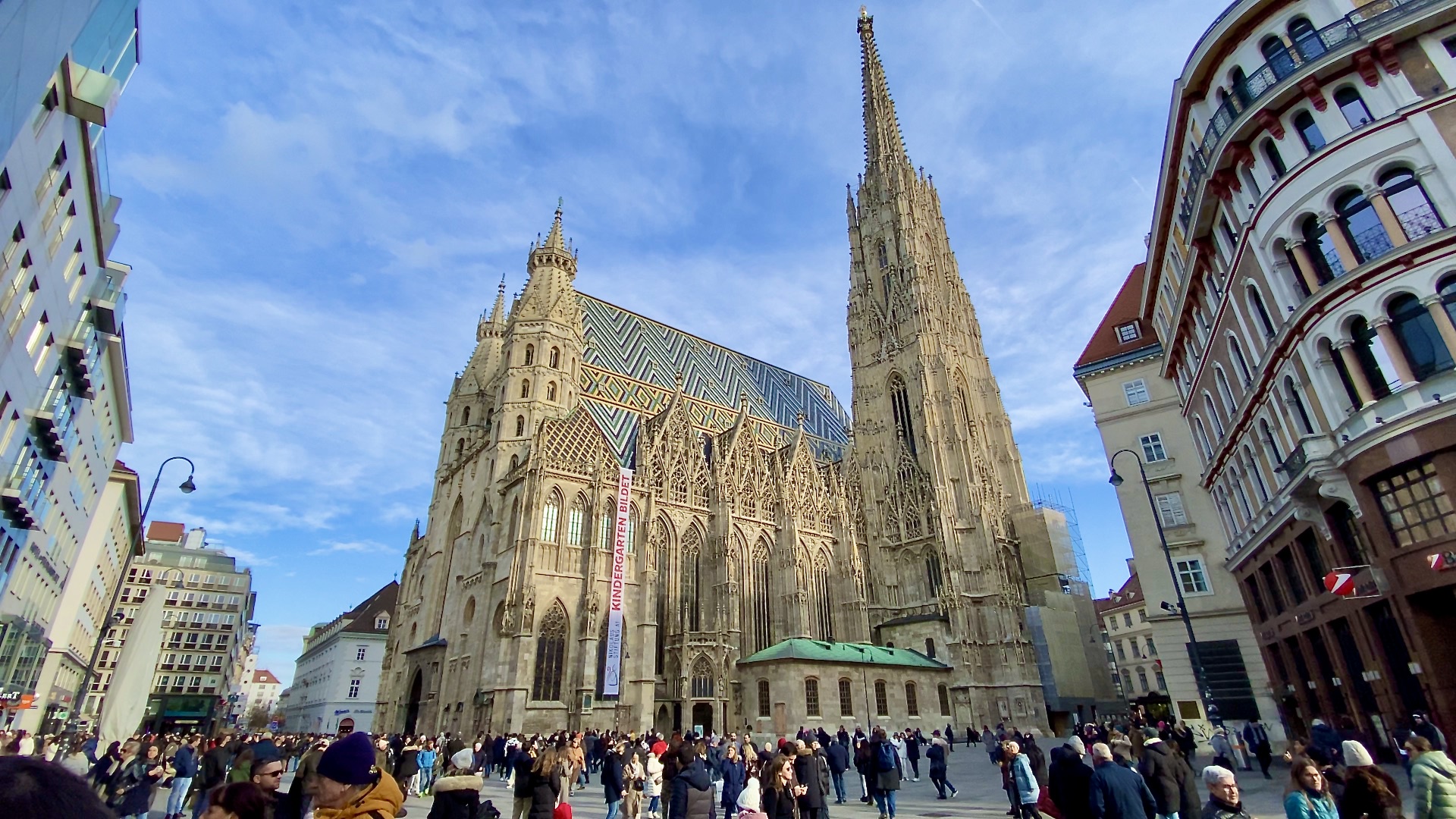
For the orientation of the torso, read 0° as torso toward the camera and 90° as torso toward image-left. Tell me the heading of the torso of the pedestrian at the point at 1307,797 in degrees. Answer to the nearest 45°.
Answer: approximately 315°

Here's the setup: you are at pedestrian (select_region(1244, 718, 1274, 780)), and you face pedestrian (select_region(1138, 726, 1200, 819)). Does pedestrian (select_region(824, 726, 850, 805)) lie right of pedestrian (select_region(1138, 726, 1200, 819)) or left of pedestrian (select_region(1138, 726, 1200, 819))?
right

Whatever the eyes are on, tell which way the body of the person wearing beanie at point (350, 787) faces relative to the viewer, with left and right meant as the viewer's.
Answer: facing to the left of the viewer

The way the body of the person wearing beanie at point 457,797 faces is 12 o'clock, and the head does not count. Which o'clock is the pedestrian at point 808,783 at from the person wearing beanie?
The pedestrian is roughly at 2 o'clock from the person wearing beanie.

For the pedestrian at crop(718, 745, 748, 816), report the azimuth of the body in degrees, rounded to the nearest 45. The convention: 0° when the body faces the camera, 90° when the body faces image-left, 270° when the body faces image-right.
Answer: approximately 0°

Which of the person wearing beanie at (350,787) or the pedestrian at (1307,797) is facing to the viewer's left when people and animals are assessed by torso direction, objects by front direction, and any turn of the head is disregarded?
the person wearing beanie

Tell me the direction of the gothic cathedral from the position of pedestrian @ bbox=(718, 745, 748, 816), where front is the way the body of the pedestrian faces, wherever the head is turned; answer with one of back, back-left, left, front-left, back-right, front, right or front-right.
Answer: back

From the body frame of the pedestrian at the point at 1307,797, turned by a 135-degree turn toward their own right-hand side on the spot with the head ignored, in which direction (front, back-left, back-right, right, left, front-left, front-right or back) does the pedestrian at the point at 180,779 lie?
front

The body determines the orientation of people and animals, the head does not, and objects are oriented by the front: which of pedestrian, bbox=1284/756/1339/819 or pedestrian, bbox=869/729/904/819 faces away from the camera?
pedestrian, bbox=869/729/904/819

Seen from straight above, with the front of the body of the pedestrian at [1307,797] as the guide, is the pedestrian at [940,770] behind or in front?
behind

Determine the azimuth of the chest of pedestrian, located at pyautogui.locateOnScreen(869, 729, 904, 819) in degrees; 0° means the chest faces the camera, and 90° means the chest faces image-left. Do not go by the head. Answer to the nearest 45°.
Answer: approximately 180°

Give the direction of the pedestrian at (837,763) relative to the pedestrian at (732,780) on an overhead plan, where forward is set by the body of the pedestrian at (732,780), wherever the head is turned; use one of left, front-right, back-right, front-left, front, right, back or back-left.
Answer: back-left

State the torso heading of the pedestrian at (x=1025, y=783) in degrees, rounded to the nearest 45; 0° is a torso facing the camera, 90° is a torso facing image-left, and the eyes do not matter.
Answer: approximately 45°

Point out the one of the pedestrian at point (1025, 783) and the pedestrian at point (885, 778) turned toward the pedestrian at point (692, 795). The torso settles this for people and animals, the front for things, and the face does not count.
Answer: the pedestrian at point (1025, 783)

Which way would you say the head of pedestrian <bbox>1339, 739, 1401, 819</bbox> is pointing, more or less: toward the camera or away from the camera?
away from the camera
